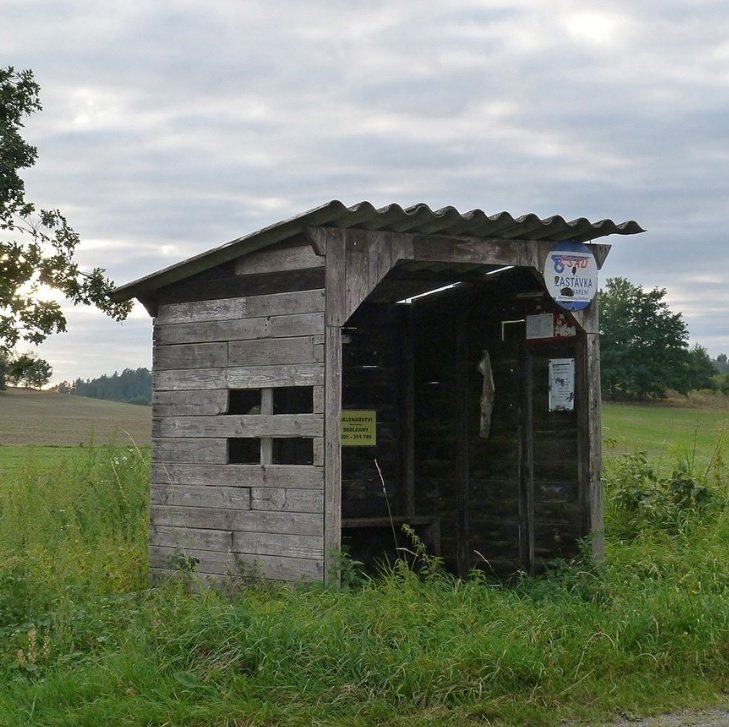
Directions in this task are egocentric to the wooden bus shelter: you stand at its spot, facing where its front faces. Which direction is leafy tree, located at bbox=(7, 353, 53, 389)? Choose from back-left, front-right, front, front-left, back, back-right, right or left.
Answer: back

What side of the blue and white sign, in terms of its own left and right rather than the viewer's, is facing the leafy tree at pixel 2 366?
back

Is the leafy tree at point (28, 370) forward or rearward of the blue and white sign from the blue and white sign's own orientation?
rearward

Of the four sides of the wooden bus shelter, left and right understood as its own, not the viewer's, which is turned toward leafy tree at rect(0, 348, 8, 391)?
back

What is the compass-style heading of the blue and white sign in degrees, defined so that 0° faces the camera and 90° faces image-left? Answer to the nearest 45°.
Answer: approximately 315°
